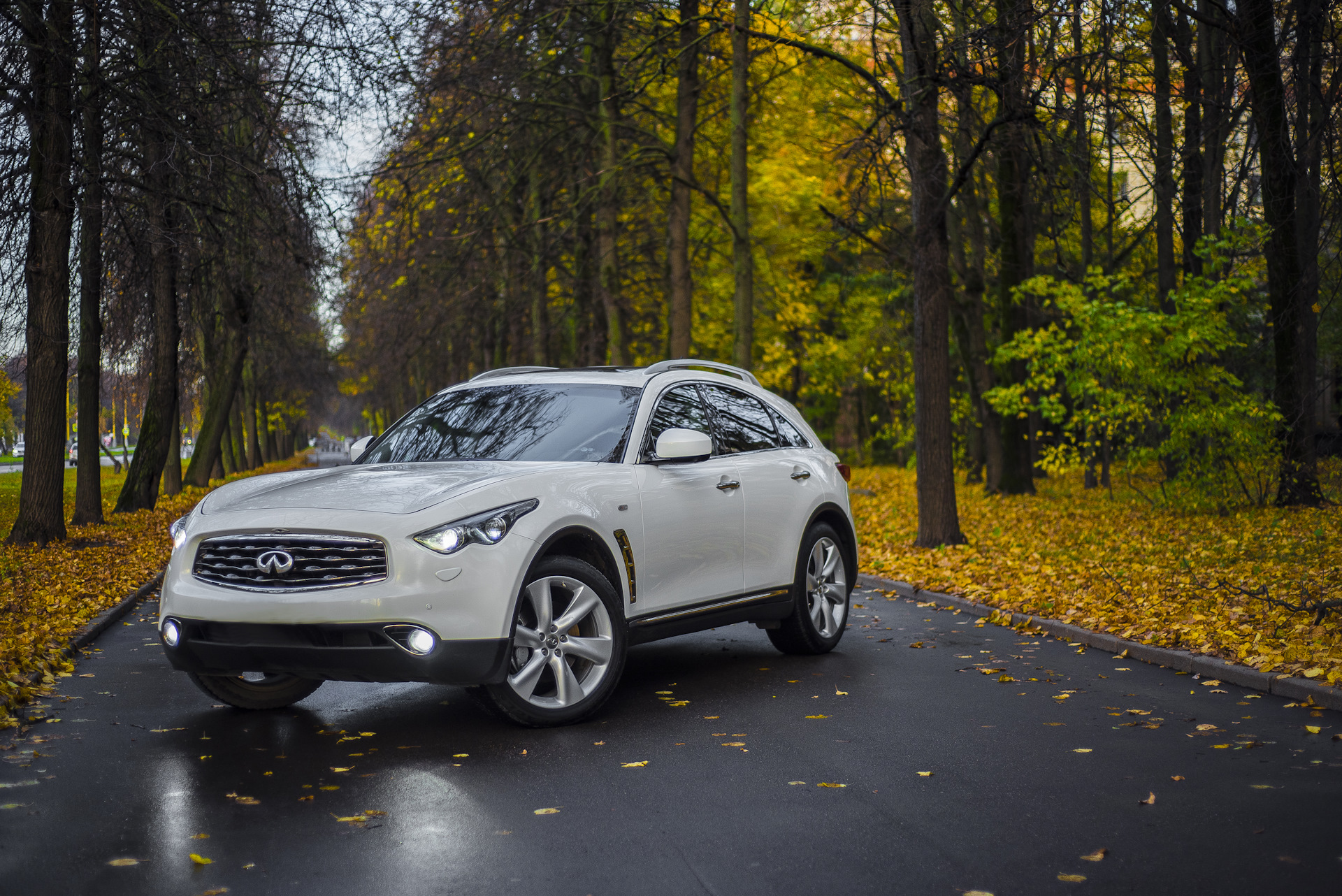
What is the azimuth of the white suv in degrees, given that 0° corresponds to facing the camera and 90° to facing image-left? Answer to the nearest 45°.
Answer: approximately 45°

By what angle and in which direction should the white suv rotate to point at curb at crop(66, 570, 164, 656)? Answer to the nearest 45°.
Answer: approximately 90° to its right

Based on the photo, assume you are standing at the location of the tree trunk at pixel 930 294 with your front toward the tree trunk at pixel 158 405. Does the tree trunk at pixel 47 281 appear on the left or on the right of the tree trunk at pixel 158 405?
left

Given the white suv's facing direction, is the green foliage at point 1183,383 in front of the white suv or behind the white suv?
behind

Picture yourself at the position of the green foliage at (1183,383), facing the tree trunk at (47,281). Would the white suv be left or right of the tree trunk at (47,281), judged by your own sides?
left

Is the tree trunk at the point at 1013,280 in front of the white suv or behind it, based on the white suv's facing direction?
behind

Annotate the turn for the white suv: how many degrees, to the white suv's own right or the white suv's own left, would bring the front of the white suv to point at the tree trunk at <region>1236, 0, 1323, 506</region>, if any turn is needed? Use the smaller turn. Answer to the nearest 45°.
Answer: approximately 180°

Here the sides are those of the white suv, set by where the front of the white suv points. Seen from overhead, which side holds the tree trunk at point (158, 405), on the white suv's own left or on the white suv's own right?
on the white suv's own right

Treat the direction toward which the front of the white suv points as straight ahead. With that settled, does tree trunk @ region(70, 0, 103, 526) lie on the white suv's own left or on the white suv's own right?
on the white suv's own right

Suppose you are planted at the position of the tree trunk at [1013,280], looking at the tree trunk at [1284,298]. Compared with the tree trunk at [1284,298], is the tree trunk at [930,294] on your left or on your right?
right

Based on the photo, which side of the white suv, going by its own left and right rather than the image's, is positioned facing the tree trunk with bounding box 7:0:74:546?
right

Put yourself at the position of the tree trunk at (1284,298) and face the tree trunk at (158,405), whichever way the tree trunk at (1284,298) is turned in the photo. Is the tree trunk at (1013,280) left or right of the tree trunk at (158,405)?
right
